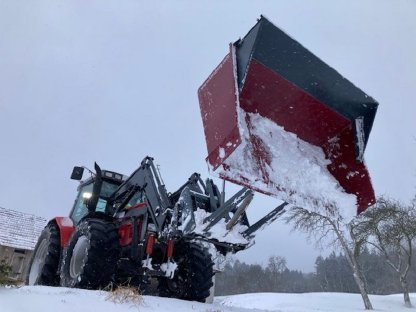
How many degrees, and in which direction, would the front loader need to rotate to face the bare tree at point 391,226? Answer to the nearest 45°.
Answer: approximately 90° to its left

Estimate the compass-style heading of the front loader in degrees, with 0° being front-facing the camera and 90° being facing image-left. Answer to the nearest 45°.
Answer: approximately 315°

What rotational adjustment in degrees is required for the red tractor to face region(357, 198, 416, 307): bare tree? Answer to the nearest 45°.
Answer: approximately 90° to its left
